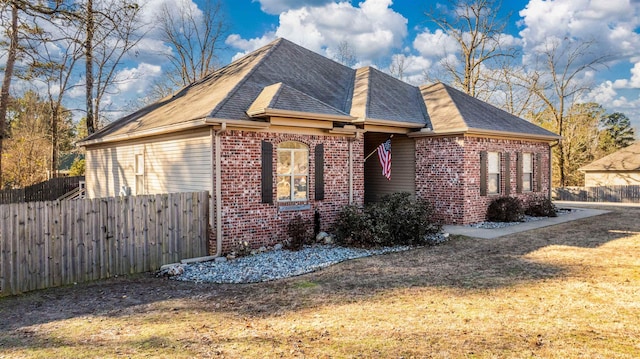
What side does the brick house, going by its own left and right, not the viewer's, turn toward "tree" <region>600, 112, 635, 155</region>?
left

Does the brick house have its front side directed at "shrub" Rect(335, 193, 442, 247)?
yes

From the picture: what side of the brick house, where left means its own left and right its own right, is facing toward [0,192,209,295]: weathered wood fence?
right

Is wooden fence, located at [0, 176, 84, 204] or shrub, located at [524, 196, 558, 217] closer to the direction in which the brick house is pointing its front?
the shrub

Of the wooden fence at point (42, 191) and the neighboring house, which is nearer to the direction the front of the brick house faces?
the neighboring house

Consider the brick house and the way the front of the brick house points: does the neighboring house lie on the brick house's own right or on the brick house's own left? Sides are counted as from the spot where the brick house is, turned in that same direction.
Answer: on the brick house's own left

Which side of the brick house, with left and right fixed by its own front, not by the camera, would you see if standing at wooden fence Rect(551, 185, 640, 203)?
left

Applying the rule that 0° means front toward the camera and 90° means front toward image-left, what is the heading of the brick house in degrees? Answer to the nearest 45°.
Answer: approximately 315°

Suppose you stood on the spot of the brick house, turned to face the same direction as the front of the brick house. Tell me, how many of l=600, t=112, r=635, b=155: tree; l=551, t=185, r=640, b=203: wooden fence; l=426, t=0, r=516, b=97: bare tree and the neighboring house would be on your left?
4

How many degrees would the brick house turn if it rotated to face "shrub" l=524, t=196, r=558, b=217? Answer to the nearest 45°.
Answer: approximately 45° to its left

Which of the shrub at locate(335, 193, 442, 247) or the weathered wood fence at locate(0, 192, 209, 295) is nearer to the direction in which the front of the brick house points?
the shrub

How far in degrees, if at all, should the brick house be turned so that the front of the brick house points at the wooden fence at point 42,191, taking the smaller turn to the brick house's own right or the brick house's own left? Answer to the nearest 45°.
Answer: approximately 180°

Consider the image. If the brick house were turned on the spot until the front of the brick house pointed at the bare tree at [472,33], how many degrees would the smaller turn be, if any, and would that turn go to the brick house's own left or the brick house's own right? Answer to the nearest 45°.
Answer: approximately 90° to the brick house's own left

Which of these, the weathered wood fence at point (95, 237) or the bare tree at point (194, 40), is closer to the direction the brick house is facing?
the weathered wood fence
